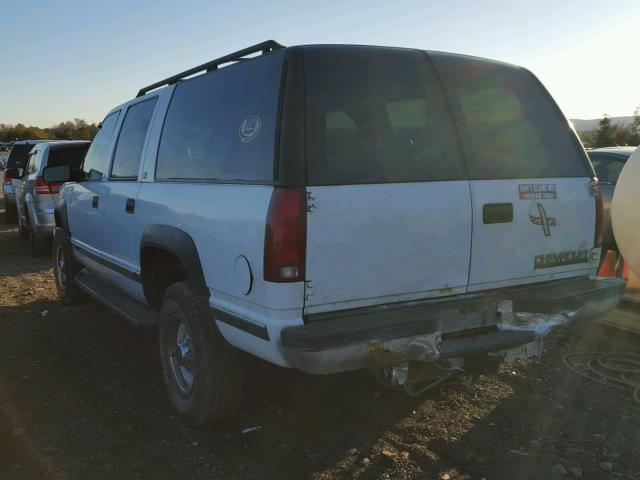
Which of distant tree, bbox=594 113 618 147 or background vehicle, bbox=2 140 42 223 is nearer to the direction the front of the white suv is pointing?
the background vehicle

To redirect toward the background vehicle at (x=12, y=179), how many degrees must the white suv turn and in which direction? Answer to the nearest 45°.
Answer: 0° — it already faces it

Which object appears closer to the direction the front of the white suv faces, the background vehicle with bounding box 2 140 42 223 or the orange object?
the background vehicle

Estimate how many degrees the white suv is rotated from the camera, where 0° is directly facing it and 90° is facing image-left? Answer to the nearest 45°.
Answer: approximately 135°

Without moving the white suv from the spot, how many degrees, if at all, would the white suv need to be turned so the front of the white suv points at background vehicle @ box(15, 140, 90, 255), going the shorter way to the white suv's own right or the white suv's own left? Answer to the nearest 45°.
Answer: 0° — it already faces it

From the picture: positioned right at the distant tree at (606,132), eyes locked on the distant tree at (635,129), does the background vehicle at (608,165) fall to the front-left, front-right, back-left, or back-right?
back-right

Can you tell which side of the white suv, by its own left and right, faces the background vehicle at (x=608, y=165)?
right

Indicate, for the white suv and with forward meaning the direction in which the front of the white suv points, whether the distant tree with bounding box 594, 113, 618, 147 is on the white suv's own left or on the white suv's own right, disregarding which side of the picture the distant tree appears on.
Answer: on the white suv's own right

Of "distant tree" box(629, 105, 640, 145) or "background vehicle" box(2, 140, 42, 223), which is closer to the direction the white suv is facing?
the background vehicle

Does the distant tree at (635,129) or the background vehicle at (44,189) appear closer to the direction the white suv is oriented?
the background vehicle

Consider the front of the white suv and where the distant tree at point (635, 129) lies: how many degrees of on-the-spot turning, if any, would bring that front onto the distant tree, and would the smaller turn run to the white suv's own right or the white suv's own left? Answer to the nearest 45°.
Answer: approximately 90° to the white suv's own right
